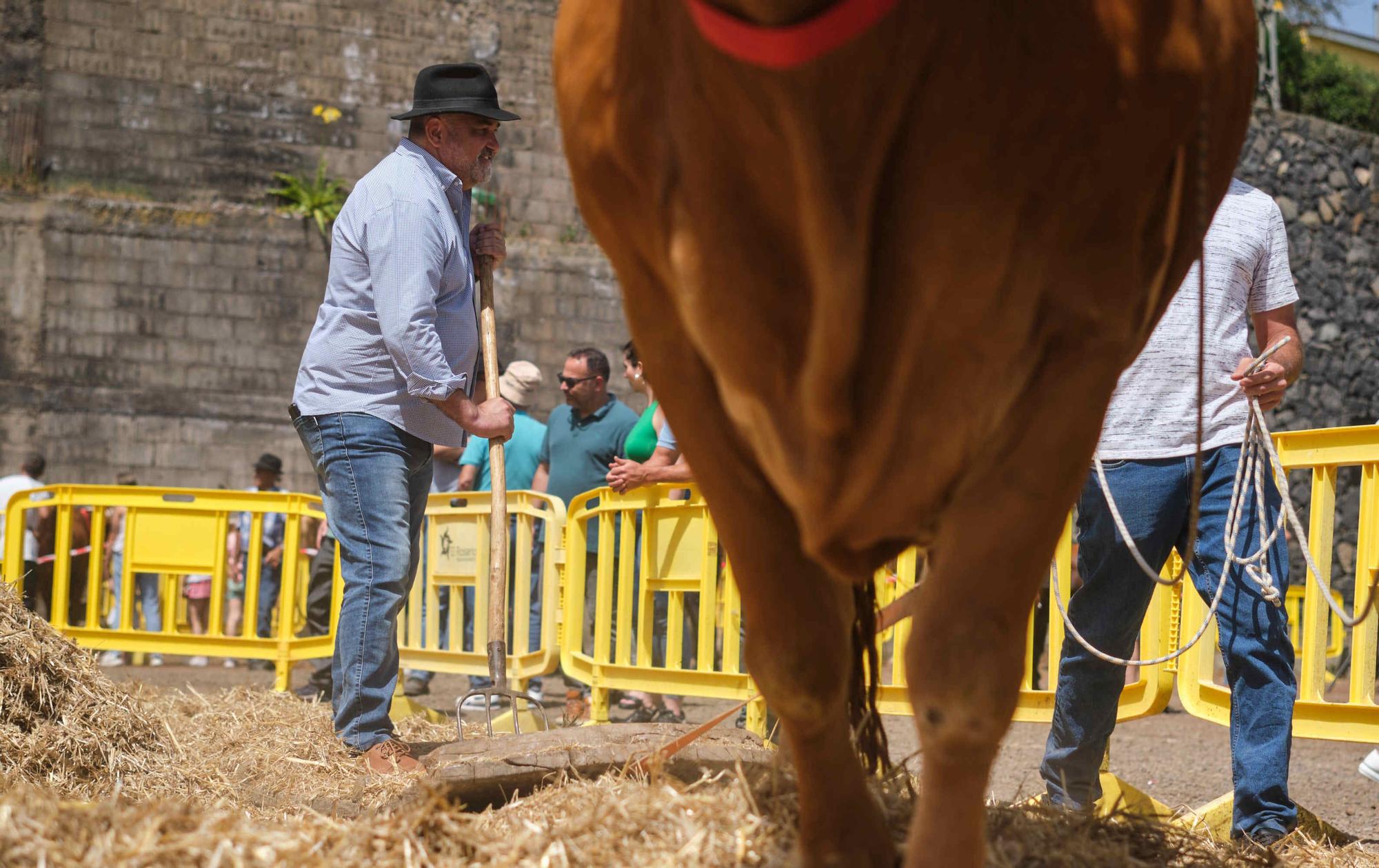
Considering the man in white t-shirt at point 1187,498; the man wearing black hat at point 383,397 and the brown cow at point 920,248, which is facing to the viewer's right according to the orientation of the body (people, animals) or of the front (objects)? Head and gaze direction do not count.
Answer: the man wearing black hat

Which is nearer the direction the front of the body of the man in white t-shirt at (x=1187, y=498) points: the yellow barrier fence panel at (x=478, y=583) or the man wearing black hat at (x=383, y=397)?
the man wearing black hat

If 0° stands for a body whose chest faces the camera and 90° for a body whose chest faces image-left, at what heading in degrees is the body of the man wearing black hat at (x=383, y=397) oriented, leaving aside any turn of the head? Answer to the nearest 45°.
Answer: approximately 270°

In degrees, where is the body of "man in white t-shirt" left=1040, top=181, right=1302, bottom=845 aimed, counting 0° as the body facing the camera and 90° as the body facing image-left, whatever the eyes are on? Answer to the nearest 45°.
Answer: approximately 0°
